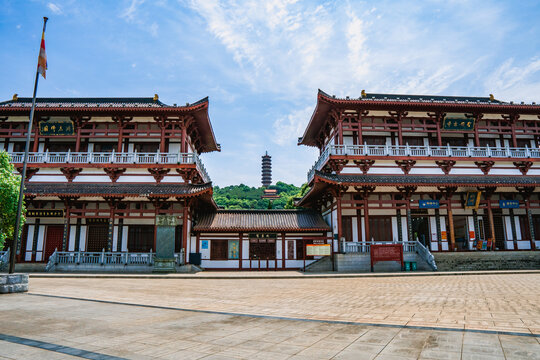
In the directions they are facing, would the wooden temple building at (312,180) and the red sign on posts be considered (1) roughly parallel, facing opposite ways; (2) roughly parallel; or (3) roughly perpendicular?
roughly parallel

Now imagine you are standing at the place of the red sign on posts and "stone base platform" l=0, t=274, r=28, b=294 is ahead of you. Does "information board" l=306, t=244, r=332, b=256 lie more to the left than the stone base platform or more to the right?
right

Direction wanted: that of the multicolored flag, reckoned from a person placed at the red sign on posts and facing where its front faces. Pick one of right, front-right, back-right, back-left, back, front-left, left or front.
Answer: front-right

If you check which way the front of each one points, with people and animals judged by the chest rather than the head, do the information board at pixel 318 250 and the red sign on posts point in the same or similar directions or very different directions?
same or similar directions

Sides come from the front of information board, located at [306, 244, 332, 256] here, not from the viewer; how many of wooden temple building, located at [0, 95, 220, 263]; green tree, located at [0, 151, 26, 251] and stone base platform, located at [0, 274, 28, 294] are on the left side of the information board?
0

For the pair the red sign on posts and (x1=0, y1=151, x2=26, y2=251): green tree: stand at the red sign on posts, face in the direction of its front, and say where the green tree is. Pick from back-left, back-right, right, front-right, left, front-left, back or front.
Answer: front-right

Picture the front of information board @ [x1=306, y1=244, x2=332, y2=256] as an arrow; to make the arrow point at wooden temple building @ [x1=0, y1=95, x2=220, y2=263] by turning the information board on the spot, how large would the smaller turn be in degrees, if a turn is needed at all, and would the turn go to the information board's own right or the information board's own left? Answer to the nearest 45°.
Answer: approximately 90° to the information board's own right

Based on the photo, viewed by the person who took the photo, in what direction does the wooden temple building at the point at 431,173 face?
facing the viewer

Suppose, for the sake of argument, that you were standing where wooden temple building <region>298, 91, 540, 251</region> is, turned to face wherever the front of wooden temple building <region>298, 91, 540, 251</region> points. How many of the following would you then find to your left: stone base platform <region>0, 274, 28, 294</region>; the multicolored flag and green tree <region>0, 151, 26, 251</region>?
0

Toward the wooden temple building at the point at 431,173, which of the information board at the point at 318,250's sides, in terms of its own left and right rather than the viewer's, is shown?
left

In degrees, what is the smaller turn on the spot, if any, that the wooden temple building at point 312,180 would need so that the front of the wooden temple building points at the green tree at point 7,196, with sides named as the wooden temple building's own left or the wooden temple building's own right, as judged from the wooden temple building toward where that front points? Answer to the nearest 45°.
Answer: approximately 45° to the wooden temple building's own right

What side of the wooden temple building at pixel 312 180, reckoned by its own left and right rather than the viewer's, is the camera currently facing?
front
